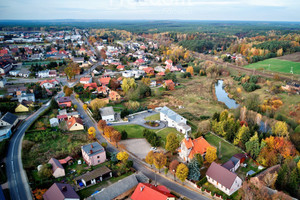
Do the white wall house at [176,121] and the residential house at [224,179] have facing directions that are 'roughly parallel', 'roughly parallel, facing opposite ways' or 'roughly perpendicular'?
roughly parallel

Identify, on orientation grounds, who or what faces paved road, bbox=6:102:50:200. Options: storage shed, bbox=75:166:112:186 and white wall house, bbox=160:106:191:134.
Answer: the white wall house

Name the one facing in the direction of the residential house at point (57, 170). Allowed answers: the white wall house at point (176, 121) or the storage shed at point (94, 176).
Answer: the white wall house

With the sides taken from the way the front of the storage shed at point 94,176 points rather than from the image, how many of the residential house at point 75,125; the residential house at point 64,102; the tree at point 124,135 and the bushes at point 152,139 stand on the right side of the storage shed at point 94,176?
0

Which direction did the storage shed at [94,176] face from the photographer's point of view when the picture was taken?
facing the viewer and to the right of the viewer

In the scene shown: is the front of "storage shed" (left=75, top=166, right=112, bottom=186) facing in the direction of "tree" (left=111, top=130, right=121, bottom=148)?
no

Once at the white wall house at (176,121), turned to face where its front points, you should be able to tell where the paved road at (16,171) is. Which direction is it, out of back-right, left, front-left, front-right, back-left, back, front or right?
front

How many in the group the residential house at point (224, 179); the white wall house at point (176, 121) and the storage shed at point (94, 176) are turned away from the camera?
0

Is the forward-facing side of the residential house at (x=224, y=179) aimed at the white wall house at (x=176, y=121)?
no

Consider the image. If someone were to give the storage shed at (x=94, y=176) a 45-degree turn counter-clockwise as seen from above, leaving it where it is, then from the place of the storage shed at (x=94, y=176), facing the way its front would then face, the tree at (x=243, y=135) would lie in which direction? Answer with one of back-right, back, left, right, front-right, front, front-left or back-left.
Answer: front

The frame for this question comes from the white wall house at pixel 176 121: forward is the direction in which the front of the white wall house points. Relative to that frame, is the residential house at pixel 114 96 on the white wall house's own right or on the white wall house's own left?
on the white wall house's own right

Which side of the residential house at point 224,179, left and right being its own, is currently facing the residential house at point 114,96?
right

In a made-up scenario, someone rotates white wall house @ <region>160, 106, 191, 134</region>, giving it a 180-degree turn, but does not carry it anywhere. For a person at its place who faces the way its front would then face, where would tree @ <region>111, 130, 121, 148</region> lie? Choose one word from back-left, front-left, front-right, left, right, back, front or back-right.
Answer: back

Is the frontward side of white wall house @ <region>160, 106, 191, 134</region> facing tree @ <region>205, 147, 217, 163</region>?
no

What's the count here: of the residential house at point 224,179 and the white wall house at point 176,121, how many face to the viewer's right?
0

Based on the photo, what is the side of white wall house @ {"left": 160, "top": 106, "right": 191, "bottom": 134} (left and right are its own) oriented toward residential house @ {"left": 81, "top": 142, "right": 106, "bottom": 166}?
front
